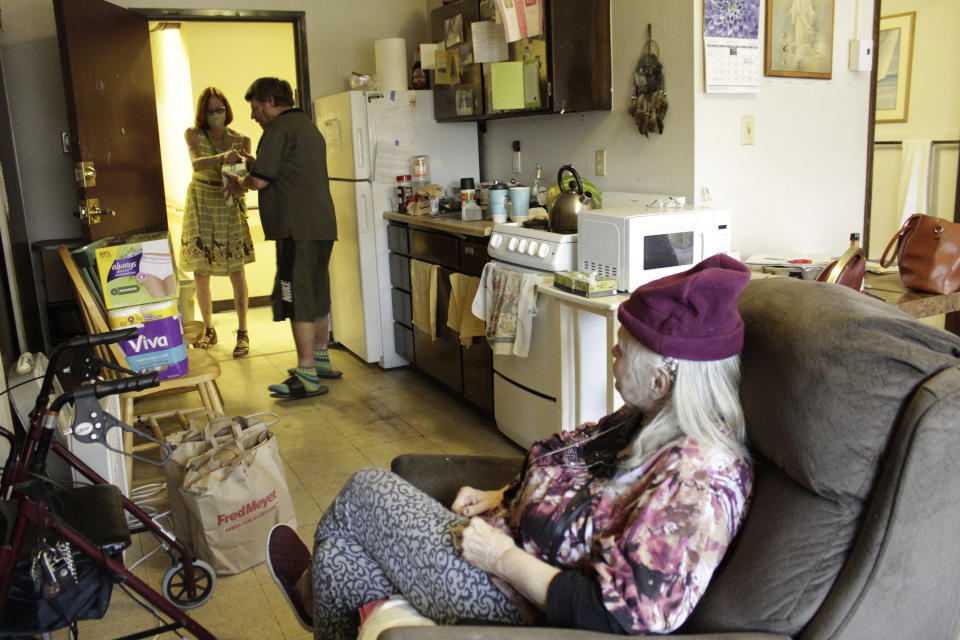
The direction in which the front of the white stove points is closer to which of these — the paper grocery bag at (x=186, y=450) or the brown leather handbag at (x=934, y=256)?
the paper grocery bag

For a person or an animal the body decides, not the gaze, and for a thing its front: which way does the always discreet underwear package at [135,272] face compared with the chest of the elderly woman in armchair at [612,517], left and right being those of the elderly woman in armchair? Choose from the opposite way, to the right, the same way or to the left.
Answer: to the left

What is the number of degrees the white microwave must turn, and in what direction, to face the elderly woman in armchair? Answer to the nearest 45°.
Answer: approximately 45° to its right

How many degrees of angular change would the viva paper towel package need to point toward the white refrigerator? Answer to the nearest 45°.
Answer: approximately 135° to its left

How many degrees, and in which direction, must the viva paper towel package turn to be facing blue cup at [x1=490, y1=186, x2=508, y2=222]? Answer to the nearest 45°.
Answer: approximately 90° to its left
